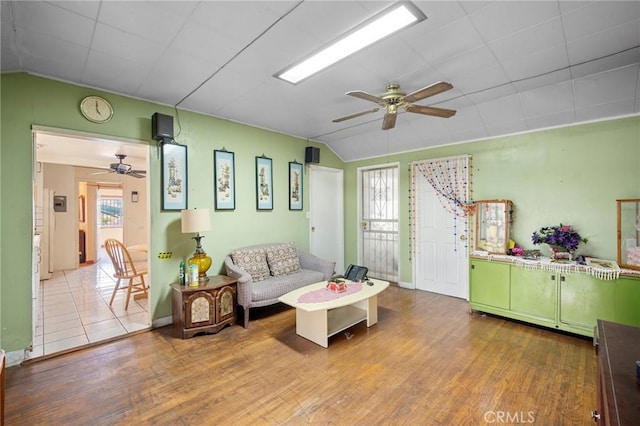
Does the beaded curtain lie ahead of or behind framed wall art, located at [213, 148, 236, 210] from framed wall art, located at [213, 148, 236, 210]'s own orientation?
ahead

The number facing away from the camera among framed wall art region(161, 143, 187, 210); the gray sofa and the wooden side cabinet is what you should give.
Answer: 0

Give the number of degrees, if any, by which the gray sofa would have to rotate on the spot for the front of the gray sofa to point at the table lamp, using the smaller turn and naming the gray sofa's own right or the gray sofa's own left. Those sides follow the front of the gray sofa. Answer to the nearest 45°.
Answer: approximately 90° to the gray sofa's own right

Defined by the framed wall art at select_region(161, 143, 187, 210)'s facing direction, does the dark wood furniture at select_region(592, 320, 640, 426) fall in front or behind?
in front

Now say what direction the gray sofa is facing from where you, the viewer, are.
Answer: facing the viewer and to the right of the viewer

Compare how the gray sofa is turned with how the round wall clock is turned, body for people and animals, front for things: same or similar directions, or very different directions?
same or similar directions

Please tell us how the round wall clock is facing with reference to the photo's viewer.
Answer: facing the viewer

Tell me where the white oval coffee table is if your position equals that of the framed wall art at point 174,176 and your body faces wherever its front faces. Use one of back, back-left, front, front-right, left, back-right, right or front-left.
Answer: front

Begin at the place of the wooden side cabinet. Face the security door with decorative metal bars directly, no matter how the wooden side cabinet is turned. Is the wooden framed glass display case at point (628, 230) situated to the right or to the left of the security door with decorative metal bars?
right

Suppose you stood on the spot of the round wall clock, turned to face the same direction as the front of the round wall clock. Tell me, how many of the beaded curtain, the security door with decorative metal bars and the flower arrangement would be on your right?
0

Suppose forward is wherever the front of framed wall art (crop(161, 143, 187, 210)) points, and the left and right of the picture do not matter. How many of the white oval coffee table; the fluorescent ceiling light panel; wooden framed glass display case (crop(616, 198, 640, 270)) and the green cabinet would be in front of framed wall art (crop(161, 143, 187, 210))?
4

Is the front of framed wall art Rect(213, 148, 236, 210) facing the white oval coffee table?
yes

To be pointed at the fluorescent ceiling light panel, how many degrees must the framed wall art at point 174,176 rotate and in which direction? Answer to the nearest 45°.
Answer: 0° — it already faces it

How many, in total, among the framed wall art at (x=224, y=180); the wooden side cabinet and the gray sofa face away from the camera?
0

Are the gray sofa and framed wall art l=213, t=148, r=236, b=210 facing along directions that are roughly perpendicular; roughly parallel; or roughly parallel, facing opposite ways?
roughly parallel

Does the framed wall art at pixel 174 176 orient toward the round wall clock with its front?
no

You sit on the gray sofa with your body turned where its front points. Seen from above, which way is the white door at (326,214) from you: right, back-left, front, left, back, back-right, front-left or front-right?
left

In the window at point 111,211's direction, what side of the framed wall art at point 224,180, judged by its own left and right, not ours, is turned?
back

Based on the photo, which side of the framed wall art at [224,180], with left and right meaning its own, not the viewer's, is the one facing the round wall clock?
right

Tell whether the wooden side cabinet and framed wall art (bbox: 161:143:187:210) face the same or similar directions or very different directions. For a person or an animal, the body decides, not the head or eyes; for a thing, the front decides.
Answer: same or similar directions

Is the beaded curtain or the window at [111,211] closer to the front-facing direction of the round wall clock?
the beaded curtain

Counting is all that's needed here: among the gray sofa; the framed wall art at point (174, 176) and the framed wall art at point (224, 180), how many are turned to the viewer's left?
0
